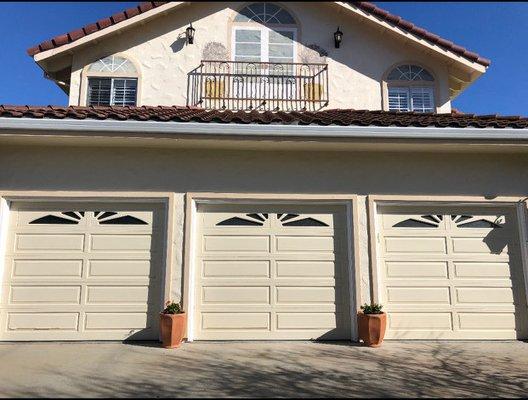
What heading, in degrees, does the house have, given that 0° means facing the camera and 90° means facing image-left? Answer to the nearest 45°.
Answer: approximately 0°
